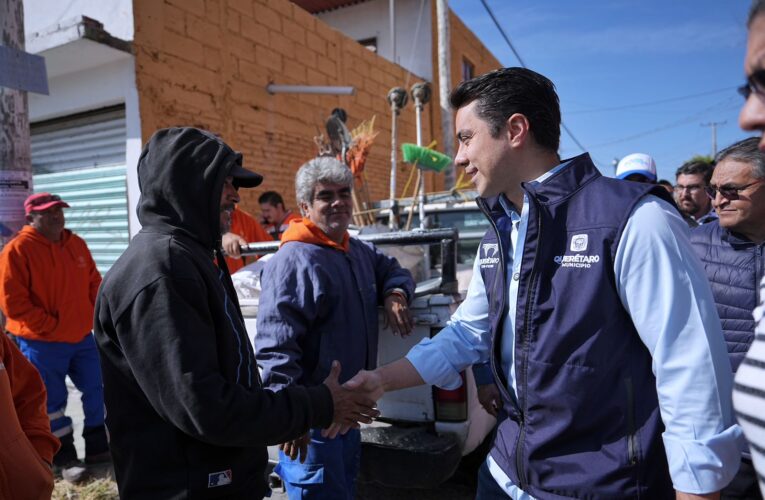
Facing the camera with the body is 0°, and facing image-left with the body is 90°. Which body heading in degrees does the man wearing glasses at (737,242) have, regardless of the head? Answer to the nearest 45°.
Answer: approximately 45°

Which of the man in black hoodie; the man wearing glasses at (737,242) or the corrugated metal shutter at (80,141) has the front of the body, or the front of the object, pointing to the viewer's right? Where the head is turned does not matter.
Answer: the man in black hoodie

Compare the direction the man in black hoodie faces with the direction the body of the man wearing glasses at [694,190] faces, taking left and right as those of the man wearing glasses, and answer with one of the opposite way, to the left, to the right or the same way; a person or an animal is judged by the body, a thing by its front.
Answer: the opposite way

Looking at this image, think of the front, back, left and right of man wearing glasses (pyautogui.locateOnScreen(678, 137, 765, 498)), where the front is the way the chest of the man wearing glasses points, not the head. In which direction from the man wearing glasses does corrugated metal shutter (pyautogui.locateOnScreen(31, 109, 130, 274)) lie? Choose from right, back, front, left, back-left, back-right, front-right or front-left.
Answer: front-right

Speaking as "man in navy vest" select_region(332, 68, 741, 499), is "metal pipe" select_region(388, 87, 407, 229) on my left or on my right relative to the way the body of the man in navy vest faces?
on my right

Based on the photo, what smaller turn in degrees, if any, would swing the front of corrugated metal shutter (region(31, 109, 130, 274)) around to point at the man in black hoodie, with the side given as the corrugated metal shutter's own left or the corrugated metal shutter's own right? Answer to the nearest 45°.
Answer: approximately 45° to the corrugated metal shutter's own left

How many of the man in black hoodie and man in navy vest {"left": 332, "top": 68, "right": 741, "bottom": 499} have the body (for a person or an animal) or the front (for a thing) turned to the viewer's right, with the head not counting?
1

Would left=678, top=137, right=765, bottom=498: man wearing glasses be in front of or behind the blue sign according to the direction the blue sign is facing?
in front

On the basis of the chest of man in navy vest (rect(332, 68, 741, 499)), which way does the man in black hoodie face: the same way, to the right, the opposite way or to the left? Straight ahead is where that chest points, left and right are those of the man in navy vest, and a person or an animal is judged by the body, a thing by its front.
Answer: the opposite way

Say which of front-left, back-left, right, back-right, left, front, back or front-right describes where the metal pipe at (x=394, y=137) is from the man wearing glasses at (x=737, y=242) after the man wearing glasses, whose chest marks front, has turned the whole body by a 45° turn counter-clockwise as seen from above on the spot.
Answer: back-right

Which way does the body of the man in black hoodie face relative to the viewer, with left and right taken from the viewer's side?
facing to the right of the viewer

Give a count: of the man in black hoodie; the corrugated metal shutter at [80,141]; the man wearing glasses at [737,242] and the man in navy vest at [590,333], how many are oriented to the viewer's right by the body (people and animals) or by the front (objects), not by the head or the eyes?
1

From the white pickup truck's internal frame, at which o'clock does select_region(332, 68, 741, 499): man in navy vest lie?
The man in navy vest is roughly at 4 o'clock from the white pickup truck.

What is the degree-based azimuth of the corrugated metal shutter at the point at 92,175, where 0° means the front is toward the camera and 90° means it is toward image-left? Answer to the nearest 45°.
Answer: approximately 45°

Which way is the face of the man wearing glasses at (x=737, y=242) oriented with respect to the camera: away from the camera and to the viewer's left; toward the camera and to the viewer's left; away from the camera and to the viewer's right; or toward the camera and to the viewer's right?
toward the camera and to the viewer's left

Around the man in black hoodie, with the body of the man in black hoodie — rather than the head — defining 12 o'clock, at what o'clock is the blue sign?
The blue sign is roughly at 8 o'clock from the man in black hoodie.

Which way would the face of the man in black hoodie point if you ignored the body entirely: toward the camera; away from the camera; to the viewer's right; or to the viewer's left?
to the viewer's right
